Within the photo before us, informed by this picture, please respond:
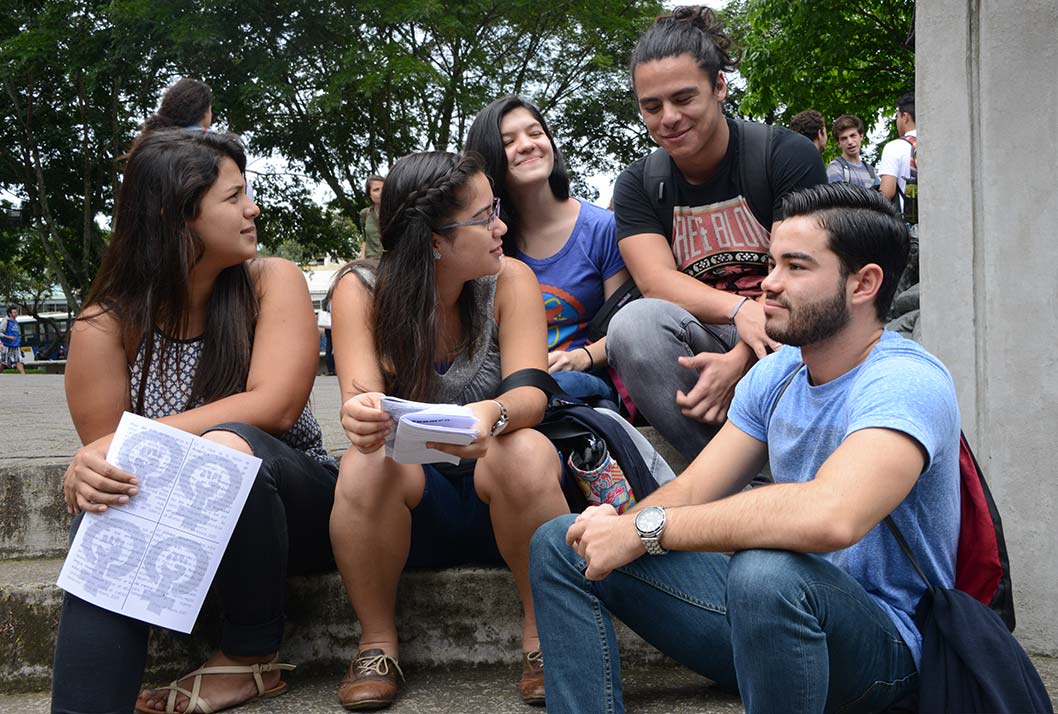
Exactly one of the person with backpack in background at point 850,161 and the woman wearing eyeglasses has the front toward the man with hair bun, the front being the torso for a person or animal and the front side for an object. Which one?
the person with backpack in background

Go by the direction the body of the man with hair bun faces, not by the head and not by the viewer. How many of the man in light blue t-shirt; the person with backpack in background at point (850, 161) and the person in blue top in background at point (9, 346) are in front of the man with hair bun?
1

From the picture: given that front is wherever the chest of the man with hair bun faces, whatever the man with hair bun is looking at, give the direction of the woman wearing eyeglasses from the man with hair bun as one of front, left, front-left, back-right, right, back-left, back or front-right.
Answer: front-right

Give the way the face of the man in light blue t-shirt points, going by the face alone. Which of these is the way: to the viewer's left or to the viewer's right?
to the viewer's left

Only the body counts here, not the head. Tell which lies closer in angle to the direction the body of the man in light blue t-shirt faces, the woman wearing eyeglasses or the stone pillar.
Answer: the woman wearing eyeglasses

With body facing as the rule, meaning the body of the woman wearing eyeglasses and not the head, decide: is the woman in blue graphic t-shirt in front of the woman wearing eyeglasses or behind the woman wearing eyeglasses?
behind
